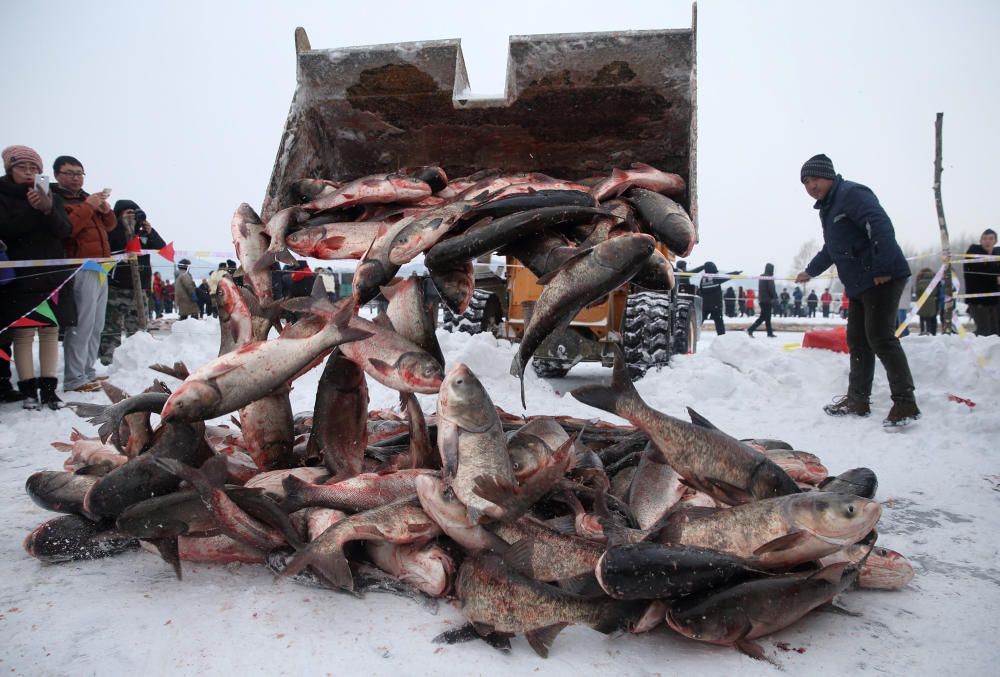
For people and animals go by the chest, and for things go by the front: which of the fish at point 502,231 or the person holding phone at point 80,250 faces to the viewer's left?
the fish

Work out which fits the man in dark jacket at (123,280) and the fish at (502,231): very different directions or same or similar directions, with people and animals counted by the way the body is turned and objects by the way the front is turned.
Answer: very different directions

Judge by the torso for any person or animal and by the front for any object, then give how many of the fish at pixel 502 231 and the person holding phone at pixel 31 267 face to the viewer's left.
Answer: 1

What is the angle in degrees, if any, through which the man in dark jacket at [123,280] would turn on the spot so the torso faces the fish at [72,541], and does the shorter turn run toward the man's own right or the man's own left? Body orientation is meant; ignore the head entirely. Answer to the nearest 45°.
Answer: approximately 45° to the man's own right

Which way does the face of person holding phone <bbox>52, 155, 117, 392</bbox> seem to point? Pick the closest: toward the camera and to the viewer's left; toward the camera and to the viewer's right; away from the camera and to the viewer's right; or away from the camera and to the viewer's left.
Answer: toward the camera and to the viewer's right

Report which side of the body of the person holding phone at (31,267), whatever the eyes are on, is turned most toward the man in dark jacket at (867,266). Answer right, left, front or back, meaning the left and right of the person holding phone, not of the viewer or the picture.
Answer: front

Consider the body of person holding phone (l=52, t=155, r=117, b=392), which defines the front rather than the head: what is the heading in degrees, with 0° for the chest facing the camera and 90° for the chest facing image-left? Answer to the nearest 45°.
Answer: approximately 315°

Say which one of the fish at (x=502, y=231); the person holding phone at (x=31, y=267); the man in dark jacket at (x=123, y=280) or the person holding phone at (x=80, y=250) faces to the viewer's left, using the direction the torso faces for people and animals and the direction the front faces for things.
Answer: the fish

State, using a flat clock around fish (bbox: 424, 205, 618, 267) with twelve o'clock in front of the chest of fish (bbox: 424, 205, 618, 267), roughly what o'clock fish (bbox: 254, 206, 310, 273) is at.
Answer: fish (bbox: 254, 206, 310, 273) is roughly at 1 o'clock from fish (bbox: 424, 205, 618, 267).

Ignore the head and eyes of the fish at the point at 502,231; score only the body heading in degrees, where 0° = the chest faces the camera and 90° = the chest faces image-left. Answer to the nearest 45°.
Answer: approximately 90°

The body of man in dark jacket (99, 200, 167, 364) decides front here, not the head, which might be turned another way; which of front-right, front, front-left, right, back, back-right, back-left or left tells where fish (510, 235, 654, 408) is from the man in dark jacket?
front-right

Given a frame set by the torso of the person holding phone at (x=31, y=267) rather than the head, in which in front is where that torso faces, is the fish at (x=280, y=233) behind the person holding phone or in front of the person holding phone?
in front

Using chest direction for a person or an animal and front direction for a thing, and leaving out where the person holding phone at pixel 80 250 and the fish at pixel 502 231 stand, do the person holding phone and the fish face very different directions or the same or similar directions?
very different directions

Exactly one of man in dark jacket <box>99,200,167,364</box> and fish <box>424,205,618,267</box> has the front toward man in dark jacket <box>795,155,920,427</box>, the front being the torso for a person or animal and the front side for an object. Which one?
man in dark jacket <box>99,200,167,364</box>
